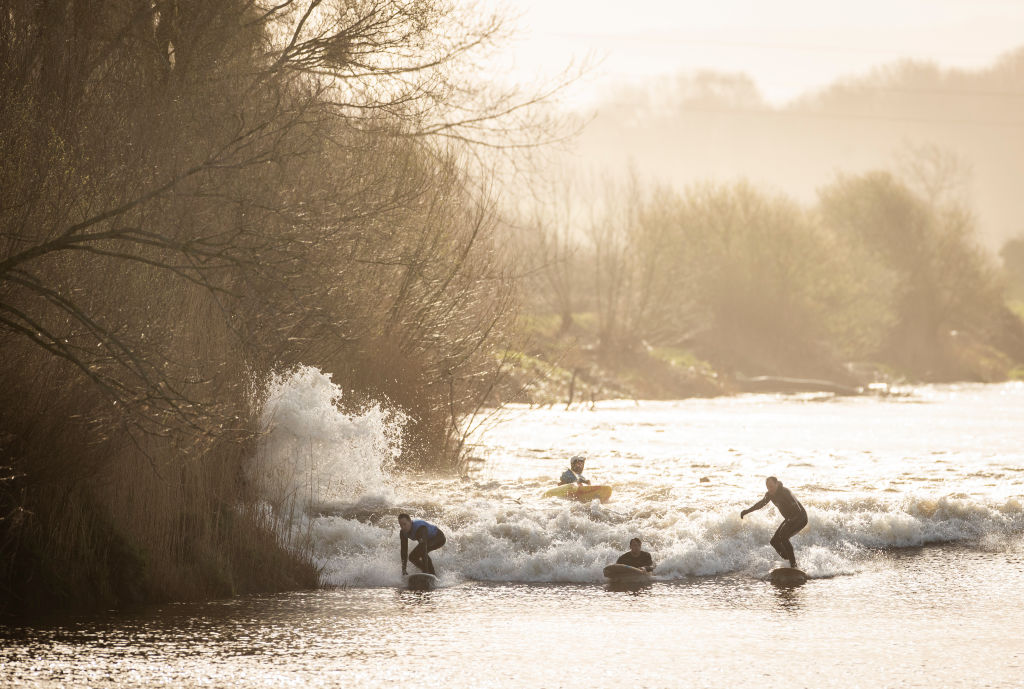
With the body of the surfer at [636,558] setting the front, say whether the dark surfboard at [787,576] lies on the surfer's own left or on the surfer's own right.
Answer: on the surfer's own left

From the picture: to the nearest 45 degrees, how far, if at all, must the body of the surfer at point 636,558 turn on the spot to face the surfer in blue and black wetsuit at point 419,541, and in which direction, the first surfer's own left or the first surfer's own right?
approximately 90° to the first surfer's own right

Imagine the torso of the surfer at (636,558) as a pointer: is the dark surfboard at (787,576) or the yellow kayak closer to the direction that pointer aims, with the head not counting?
the dark surfboard

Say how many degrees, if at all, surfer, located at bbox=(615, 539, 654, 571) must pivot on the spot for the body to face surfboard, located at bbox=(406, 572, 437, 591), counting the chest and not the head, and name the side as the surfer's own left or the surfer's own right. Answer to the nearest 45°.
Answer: approximately 90° to the surfer's own right

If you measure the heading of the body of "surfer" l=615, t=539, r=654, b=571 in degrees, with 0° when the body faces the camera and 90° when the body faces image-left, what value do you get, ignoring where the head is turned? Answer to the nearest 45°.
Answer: approximately 0°

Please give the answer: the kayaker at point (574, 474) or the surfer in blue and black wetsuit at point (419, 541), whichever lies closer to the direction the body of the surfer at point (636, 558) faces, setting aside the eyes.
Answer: the surfer in blue and black wetsuit

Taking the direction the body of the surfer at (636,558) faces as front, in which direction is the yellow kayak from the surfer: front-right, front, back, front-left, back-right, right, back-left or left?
back

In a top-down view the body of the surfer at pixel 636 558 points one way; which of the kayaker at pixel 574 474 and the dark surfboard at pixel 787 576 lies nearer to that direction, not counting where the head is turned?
the dark surfboard

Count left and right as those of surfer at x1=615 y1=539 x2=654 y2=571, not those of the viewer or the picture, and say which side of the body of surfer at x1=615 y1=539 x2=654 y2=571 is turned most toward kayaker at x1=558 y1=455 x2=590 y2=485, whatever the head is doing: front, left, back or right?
back
